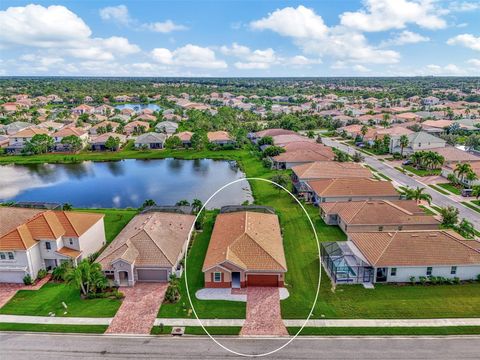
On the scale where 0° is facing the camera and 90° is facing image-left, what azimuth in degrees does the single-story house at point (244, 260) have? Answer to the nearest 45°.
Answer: approximately 0°

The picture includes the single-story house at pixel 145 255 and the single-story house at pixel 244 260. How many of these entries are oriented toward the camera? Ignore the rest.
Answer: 2

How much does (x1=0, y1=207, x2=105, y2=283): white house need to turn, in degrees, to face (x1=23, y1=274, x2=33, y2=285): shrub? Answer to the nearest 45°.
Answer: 0° — it already faces it

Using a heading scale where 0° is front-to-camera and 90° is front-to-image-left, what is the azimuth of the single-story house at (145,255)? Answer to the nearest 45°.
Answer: approximately 0°

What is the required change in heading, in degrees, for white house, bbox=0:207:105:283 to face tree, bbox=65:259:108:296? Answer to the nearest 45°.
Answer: approximately 90° to its left

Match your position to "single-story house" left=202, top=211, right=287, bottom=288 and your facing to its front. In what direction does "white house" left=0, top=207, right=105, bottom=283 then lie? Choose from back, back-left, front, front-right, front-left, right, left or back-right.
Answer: right

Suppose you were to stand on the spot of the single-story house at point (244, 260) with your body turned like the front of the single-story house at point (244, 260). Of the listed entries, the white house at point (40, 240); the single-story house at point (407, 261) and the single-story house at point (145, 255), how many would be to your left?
1

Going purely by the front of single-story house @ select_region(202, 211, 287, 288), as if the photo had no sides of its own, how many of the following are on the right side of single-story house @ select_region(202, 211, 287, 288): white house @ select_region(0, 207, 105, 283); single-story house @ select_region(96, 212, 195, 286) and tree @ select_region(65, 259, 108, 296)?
3

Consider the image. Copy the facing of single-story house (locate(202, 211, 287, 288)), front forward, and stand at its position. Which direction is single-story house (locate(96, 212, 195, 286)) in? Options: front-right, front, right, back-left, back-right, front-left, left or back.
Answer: right

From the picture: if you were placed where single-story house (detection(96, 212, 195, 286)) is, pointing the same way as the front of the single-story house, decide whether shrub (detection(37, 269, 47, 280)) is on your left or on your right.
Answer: on your right

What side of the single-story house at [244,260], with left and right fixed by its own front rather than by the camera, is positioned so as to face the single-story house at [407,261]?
left
